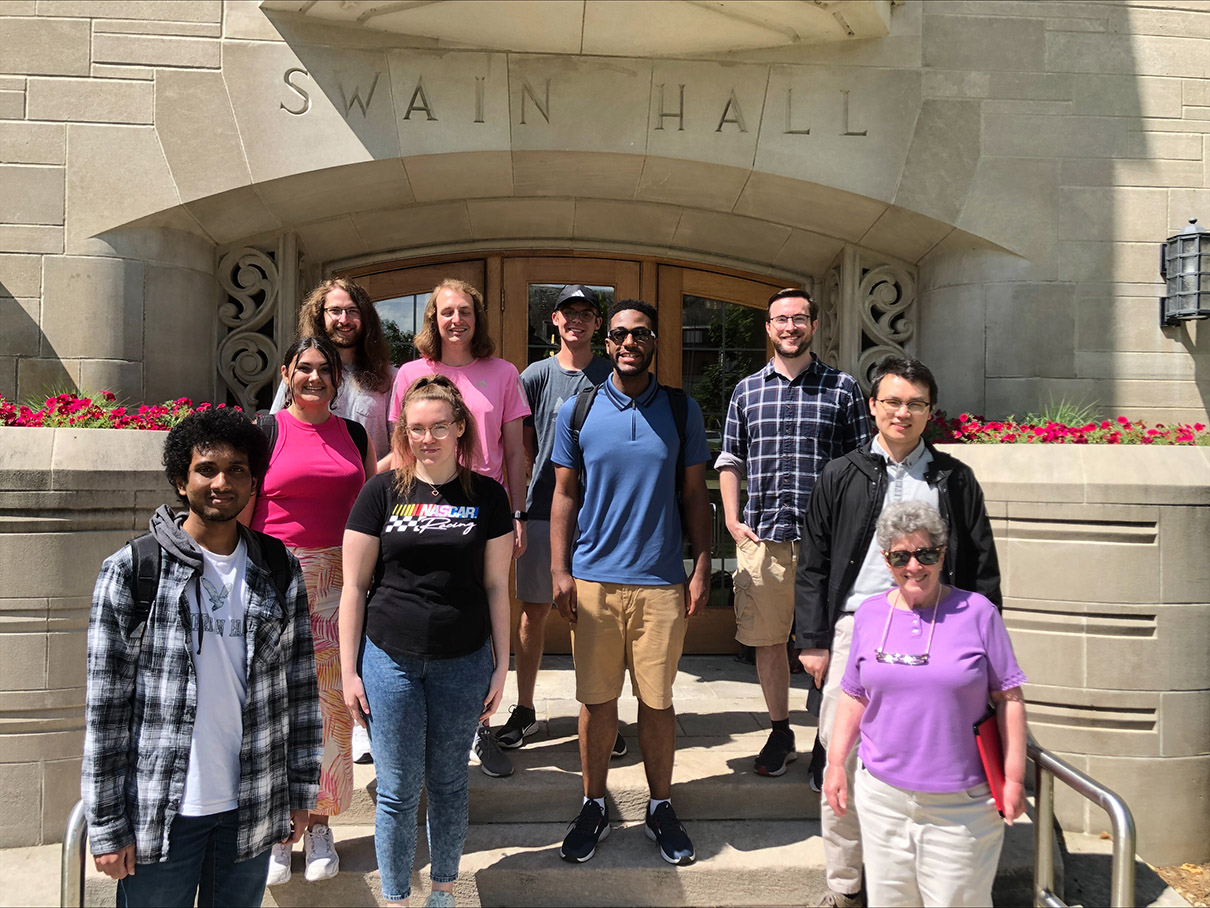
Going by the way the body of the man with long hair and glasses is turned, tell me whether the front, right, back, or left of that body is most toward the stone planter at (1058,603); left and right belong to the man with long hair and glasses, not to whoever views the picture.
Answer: left

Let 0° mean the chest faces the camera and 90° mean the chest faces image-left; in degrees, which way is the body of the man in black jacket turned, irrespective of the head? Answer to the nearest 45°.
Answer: approximately 0°

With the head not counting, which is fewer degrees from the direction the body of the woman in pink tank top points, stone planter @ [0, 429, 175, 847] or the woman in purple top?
the woman in purple top

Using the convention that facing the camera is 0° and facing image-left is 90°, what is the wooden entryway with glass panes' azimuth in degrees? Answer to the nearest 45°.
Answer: approximately 0°

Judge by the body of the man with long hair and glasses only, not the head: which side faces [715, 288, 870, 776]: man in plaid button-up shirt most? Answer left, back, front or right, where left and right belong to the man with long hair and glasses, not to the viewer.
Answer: left

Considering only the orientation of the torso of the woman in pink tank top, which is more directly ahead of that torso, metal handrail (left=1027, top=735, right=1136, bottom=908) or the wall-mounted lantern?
the metal handrail
